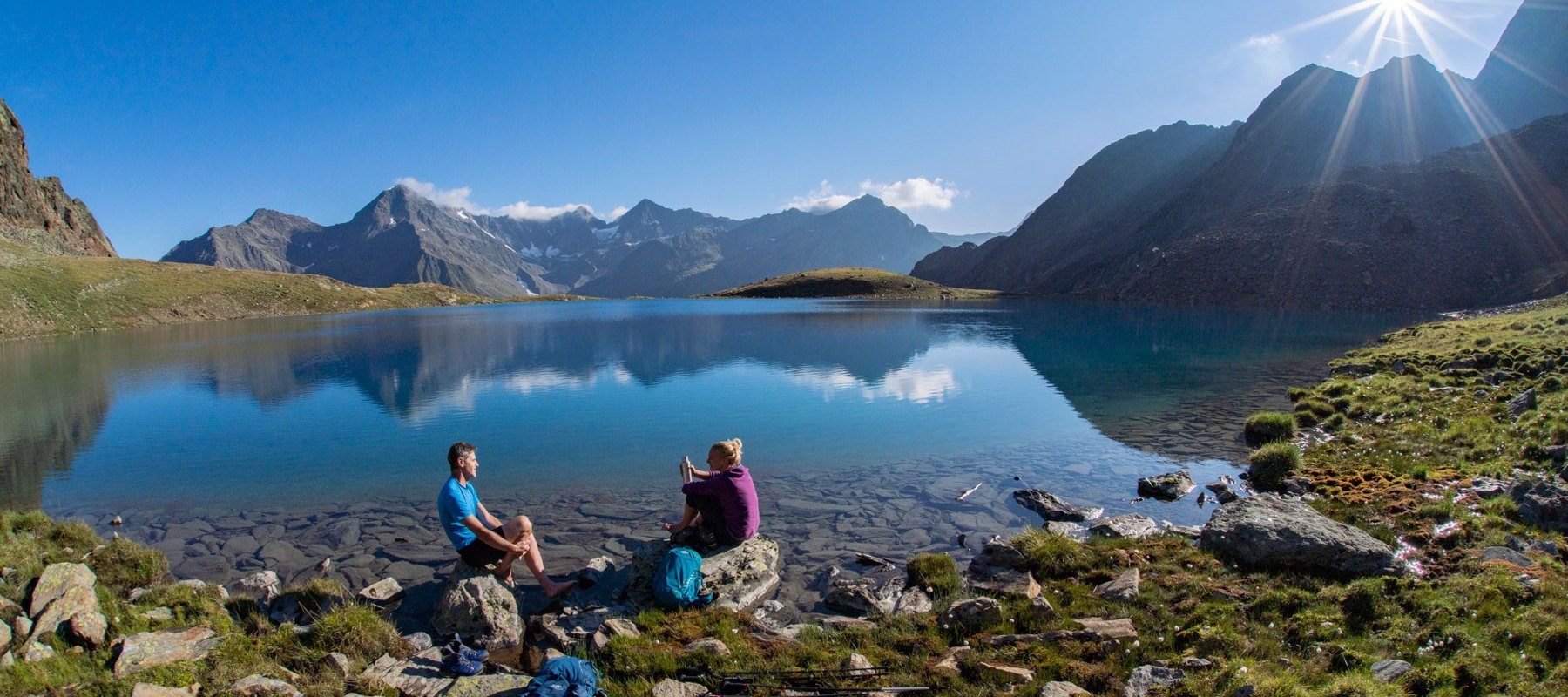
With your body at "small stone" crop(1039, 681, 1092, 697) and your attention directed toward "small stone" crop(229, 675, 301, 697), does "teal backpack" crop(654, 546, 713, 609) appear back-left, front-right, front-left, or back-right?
front-right

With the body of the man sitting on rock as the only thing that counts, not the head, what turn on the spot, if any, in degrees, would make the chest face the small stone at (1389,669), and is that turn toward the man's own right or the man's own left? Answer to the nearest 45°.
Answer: approximately 45° to the man's own right

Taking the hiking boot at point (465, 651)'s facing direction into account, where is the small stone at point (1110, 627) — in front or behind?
in front

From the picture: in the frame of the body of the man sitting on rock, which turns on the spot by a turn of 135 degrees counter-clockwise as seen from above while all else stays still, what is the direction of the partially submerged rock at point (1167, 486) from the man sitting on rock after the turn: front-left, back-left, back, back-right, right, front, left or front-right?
back-right

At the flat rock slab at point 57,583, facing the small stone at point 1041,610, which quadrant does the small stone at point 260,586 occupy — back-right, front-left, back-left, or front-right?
front-left

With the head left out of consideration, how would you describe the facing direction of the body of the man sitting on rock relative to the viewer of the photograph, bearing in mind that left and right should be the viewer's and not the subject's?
facing to the right of the viewer

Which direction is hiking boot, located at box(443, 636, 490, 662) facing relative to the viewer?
to the viewer's right

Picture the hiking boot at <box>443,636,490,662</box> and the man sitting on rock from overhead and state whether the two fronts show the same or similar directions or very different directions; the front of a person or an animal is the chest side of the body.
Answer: same or similar directions

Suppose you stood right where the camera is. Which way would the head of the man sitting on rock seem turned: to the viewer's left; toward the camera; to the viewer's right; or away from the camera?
to the viewer's right

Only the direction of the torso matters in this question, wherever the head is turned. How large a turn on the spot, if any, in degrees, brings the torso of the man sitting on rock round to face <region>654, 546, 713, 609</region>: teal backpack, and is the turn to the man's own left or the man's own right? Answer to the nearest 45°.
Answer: approximately 45° to the man's own right

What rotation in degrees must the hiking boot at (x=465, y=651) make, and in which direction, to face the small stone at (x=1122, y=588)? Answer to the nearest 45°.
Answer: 0° — it already faces it

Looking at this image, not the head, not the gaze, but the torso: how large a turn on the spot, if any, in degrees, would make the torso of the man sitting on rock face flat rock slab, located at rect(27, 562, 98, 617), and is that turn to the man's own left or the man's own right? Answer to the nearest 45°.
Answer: approximately 180°

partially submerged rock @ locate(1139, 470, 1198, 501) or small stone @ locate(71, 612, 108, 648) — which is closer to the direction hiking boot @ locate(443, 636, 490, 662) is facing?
the partially submerged rock

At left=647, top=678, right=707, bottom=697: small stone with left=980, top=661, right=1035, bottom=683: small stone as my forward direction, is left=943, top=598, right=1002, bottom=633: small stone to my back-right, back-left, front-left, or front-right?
front-left

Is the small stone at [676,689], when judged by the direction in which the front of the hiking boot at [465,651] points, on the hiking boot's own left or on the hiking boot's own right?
on the hiking boot's own right
